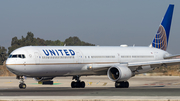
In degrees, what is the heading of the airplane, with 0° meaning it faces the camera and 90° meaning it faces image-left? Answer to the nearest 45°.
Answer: approximately 45°
